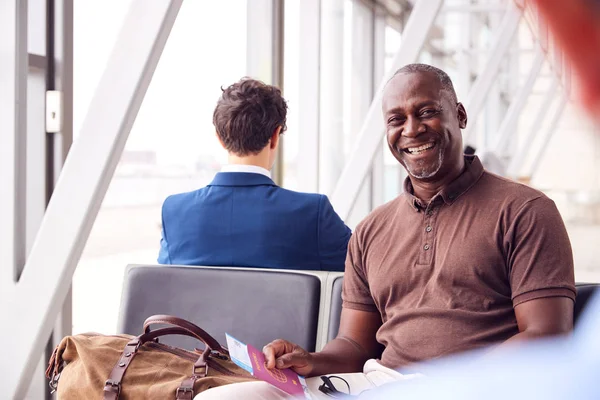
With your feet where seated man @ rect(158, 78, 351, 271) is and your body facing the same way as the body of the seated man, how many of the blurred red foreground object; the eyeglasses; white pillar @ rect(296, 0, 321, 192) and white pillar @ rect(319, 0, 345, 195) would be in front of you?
2

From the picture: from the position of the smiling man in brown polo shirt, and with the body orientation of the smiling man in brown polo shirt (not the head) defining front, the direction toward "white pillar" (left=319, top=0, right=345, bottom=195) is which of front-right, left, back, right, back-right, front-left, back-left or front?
back-right

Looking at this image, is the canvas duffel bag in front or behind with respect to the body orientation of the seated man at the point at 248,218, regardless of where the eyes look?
behind

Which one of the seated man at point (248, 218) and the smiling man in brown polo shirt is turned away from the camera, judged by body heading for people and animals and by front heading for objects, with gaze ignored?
the seated man

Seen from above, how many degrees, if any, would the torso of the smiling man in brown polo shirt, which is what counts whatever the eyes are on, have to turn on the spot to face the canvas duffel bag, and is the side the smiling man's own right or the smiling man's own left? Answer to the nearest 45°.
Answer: approximately 45° to the smiling man's own right

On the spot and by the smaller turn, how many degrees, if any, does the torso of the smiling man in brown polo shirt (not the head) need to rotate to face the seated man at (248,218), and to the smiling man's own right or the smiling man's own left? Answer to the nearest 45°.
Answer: approximately 90° to the smiling man's own right

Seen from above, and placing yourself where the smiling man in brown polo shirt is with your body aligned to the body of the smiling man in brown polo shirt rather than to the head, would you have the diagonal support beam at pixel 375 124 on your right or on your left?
on your right

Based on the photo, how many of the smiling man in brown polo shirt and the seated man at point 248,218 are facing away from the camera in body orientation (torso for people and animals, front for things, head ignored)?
1

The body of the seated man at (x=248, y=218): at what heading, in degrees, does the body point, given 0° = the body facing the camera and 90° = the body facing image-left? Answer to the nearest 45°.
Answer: approximately 180°

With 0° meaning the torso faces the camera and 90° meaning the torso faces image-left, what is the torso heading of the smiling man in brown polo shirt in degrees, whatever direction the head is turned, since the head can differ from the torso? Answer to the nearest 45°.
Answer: approximately 45°

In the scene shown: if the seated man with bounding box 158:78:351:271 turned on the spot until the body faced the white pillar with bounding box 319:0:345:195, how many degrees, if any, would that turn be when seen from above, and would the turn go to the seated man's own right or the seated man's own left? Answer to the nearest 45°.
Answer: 0° — they already face it
